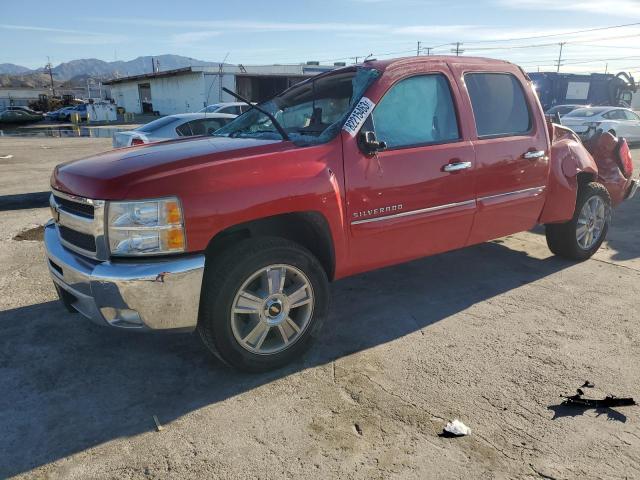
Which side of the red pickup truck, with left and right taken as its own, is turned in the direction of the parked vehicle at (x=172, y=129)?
right

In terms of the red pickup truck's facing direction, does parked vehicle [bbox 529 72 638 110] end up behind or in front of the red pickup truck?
behind

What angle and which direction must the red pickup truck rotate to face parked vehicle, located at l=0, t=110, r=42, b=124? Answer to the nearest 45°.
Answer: approximately 90° to its right

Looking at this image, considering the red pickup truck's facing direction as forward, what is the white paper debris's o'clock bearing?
The white paper debris is roughly at 9 o'clock from the red pickup truck.

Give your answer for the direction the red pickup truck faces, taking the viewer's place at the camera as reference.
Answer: facing the viewer and to the left of the viewer

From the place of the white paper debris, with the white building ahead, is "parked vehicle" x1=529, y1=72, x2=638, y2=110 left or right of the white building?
right

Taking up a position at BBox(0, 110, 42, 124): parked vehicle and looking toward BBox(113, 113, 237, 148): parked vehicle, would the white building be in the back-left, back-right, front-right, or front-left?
front-left
